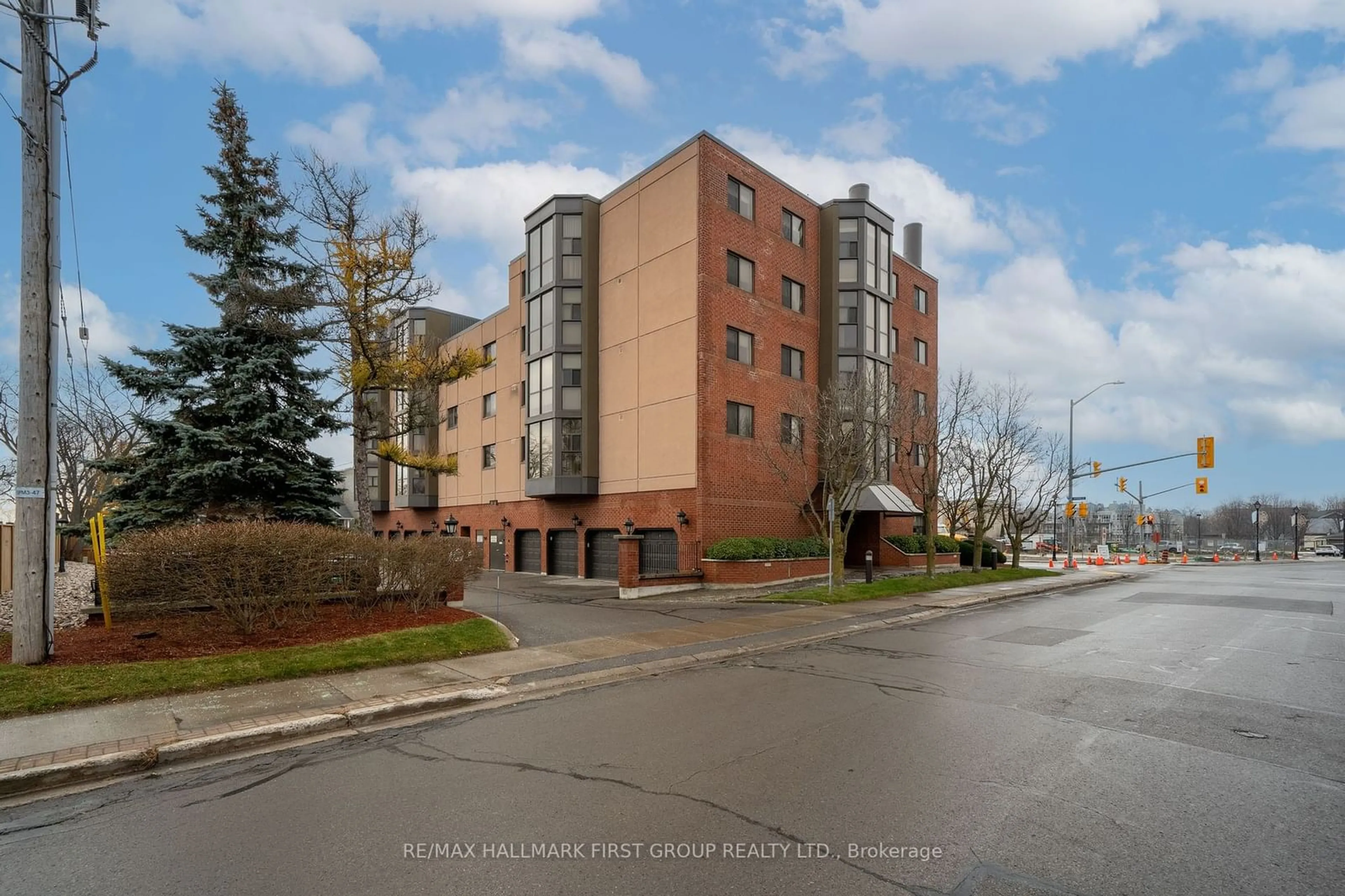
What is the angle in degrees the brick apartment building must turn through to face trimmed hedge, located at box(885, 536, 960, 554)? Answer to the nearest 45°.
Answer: approximately 90° to its left

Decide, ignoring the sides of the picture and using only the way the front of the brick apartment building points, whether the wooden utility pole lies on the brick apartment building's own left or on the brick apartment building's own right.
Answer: on the brick apartment building's own right

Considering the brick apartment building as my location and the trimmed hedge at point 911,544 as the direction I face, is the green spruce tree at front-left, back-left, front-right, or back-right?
back-right

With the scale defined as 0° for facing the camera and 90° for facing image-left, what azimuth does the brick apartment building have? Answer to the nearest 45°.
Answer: approximately 315°

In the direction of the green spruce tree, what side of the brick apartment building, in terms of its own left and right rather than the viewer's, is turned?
right
